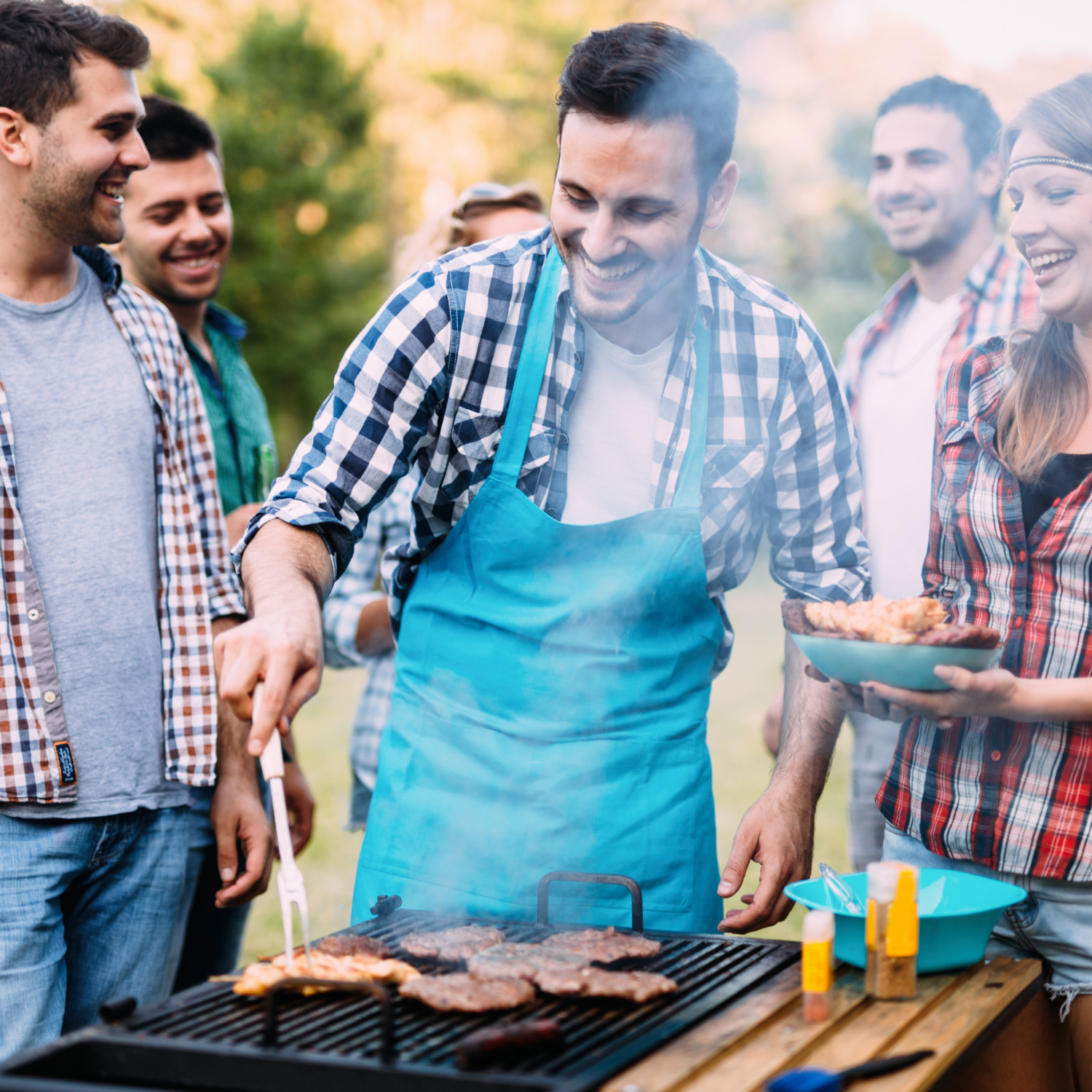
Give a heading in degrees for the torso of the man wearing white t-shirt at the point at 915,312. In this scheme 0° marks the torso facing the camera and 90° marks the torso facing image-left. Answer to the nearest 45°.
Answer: approximately 45°

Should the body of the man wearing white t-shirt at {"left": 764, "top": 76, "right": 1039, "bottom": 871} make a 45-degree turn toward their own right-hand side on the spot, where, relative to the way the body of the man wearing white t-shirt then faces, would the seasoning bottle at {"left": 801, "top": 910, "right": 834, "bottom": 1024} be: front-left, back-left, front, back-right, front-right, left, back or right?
left

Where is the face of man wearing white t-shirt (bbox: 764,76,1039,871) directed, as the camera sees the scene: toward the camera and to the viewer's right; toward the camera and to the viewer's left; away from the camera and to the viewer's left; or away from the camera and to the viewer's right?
toward the camera and to the viewer's left

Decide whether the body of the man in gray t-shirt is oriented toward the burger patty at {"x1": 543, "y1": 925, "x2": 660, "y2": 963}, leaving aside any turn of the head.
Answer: yes

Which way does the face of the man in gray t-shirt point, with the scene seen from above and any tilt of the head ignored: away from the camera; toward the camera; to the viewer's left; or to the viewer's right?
to the viewer's right

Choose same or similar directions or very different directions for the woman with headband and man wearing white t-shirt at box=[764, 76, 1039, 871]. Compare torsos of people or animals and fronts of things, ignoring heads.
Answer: same or similar directions

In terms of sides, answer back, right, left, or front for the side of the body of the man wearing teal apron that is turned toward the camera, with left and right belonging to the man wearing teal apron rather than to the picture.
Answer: front

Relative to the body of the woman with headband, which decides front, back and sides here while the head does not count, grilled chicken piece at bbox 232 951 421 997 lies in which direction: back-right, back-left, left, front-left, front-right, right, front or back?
front

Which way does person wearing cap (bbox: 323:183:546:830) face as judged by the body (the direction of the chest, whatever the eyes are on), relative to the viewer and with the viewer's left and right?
facing the viewer and to the right of the viewer

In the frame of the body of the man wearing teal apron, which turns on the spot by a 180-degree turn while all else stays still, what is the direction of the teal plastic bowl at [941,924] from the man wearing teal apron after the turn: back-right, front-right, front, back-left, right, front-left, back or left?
back-right

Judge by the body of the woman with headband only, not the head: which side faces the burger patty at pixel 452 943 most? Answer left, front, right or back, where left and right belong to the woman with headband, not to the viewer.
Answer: front

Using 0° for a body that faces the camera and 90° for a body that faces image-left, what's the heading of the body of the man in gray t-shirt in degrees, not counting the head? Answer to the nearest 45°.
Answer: approximately 315°

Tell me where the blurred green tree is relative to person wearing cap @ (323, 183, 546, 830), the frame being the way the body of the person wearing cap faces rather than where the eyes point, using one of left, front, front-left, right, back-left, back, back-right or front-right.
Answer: back-left
